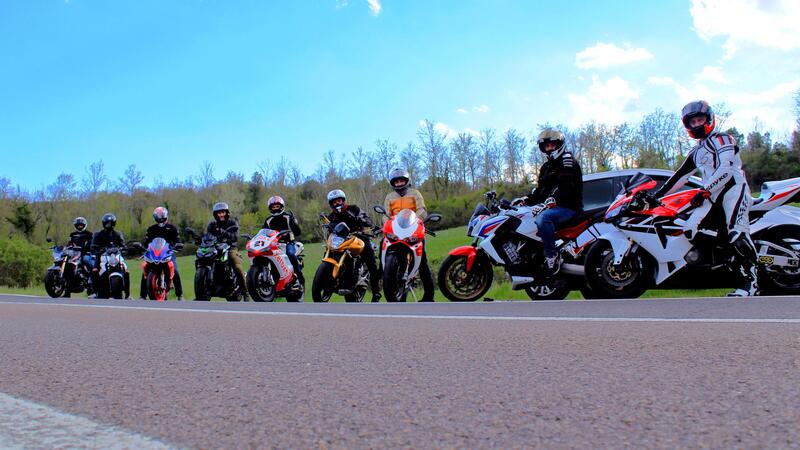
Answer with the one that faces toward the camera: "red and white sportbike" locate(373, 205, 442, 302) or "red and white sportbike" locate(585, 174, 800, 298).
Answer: "red and white sportbike" locate(373, 205, 442, 302)

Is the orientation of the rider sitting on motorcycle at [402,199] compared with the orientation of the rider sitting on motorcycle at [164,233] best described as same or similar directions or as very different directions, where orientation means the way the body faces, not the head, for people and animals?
same or similar directions

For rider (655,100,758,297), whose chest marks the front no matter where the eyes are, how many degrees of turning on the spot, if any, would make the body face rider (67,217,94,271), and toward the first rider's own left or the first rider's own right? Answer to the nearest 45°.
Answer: approximately 45° to the first rider's own right

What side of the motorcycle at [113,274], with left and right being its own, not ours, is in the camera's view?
front

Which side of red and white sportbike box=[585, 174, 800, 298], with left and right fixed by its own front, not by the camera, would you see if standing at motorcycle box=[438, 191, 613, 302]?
front

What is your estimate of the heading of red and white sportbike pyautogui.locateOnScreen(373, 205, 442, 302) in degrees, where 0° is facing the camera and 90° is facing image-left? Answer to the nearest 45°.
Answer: approximately 0°

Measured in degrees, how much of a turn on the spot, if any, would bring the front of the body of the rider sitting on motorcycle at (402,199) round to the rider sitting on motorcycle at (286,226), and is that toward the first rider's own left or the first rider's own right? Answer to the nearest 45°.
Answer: approximately 135° to the first rider's own right

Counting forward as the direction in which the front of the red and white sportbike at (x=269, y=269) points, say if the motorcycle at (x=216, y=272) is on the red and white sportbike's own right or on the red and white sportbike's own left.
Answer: on the red and white sportbike's own right

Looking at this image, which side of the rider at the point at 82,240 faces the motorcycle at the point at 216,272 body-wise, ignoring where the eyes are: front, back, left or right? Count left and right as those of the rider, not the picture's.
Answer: left

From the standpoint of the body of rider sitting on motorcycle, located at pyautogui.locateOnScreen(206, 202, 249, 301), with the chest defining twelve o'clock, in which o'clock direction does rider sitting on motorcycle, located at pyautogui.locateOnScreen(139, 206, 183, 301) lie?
rider sitting on motorcycle, located at pyautogui.locateOnScreen(139, 206, 183, 301) is roughly at 3 o'clock from rider sitting on motorcycle, located at pyautogui.locateOnScreen(206, 202, 249, 301).

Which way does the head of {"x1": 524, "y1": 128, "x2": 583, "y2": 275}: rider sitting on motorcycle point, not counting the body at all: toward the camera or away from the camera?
toward the camera

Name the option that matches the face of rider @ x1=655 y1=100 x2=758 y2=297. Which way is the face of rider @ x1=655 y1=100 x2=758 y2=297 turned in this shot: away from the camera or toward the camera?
toward the camera

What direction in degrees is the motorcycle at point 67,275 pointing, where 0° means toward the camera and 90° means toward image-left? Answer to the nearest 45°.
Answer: approximately 45°

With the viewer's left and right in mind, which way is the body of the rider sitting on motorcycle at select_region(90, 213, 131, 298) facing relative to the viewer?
facing the viewer

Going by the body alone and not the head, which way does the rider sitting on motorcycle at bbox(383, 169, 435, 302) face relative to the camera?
toward the camera
